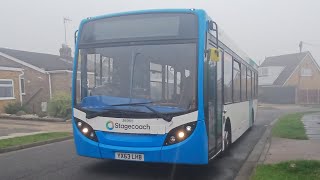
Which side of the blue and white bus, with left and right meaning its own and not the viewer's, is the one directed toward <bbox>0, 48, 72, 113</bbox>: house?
right

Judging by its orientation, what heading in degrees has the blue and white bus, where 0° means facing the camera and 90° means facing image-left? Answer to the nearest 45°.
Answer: approximately 45°

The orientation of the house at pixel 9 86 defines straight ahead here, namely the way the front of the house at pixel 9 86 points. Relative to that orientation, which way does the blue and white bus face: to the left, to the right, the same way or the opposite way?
to the right

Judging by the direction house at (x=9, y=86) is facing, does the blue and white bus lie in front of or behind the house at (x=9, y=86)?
in front

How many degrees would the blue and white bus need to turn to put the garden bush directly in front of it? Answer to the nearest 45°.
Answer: approximately 90° to its right
